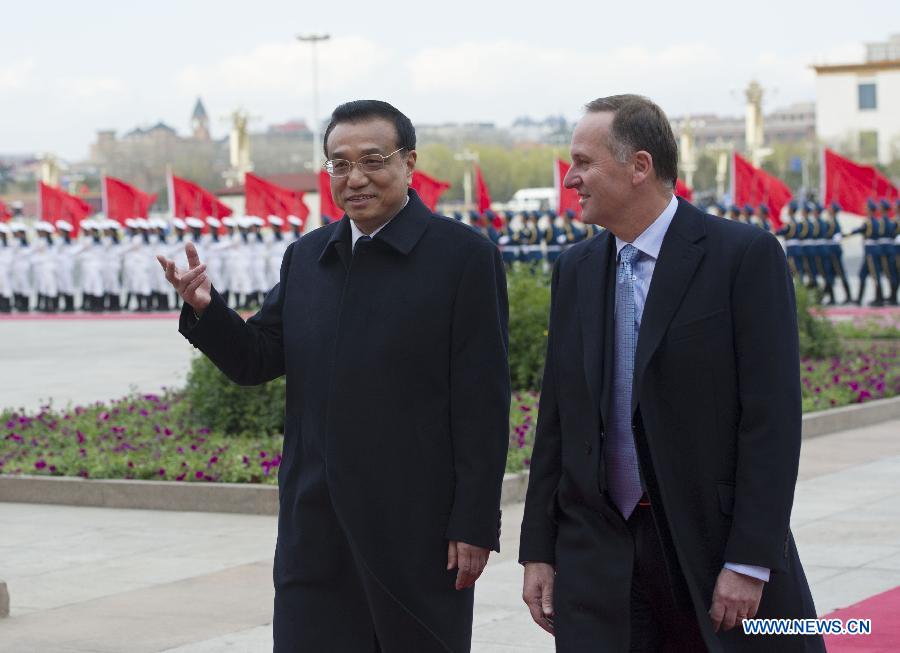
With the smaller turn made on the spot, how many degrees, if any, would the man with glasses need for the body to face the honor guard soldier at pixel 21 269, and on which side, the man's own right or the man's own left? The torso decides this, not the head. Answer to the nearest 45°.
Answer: approximately 135° to the man's own right

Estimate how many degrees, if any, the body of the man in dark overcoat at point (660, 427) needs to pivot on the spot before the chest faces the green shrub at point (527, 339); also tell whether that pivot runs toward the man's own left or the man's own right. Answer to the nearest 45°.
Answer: approximately 135° to the man's own right

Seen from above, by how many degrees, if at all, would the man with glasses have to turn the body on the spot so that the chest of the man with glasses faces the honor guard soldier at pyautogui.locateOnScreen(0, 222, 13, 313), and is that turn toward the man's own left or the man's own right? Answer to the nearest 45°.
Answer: approximately 135° to the man's own right

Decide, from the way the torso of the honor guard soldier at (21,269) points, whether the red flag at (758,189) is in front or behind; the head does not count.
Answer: behind

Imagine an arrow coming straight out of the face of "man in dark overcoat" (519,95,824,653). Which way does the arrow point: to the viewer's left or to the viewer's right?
to the viewer's left

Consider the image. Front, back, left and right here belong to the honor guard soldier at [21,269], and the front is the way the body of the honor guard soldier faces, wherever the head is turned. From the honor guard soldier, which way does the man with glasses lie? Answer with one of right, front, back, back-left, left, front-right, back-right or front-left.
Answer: left

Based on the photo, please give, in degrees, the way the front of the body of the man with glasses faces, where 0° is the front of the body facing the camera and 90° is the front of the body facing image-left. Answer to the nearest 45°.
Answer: approximately 45°
